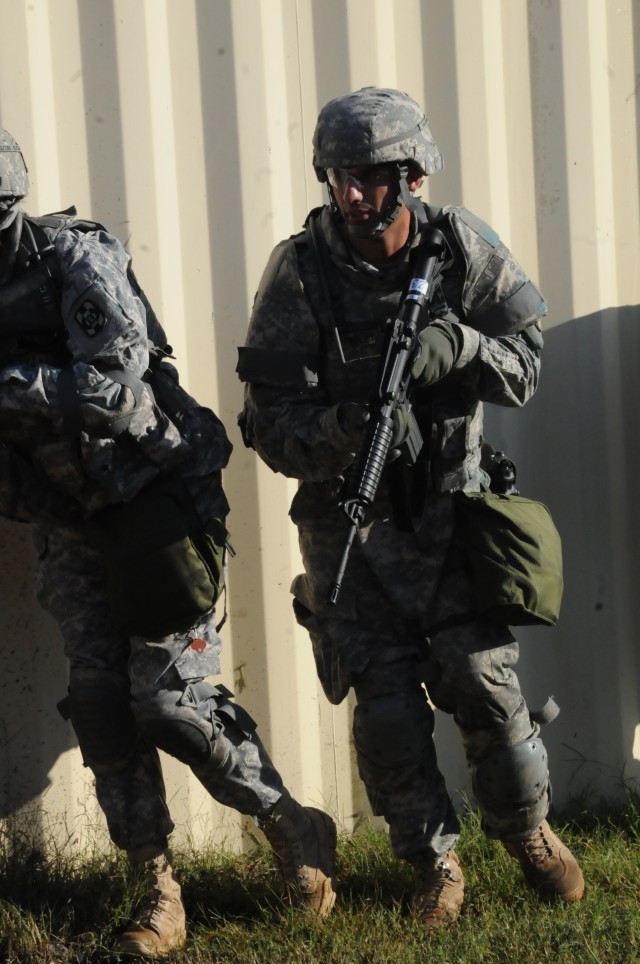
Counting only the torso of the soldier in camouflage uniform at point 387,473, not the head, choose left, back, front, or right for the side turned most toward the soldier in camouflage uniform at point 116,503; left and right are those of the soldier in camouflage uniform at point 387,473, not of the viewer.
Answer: right

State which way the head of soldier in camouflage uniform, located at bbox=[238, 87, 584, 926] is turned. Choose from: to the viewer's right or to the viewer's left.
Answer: to the viewer's left

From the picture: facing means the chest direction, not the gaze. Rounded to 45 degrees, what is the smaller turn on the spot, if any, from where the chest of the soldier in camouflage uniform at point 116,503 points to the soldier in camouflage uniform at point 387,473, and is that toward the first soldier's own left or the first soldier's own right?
approximately 135° to the first soldier's own left

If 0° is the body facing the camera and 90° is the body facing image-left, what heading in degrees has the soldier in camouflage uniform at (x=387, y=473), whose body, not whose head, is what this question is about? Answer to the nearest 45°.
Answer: approximately 0°

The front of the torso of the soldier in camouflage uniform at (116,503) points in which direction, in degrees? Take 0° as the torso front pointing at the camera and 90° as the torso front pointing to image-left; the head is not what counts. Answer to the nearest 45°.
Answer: approximately 45°
